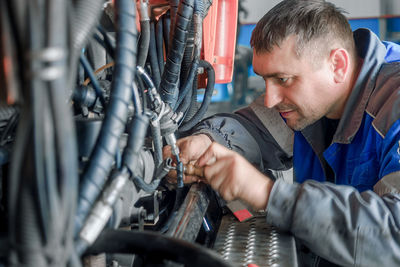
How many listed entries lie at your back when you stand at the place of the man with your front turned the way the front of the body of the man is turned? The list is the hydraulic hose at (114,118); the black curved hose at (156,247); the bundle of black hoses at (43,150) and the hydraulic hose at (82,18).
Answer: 0

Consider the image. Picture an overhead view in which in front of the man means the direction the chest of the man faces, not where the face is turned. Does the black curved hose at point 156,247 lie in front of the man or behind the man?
in front

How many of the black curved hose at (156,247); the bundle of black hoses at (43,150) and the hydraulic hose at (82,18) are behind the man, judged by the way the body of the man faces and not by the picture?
0

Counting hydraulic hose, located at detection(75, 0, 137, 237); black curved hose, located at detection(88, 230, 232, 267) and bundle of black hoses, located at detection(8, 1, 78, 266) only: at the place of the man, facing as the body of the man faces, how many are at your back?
0

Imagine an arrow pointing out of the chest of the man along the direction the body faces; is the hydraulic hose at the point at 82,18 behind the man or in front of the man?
in front

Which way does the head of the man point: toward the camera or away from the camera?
toward the camera

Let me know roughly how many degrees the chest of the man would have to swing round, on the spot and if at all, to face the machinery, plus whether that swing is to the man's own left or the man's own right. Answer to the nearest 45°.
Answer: approximately 45° to the man's own left

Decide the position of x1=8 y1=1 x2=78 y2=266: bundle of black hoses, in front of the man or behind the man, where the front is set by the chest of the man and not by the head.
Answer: in front

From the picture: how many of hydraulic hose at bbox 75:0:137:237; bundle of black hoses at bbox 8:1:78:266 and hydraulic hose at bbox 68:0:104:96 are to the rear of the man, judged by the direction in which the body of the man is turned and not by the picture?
0

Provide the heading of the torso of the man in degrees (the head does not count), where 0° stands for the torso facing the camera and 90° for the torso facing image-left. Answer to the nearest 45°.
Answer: approximately 45°
